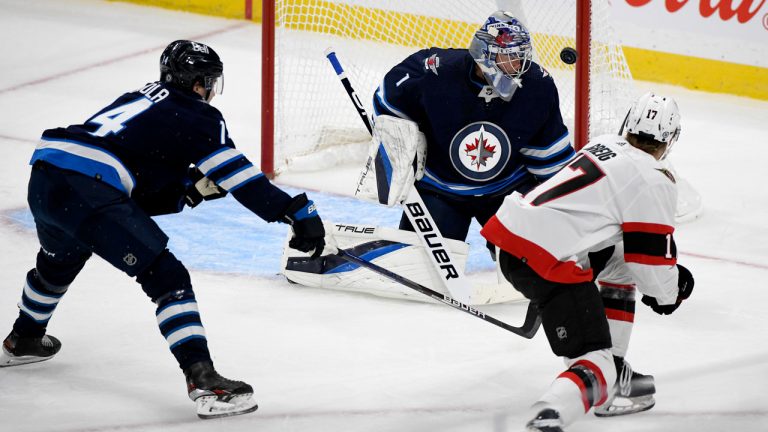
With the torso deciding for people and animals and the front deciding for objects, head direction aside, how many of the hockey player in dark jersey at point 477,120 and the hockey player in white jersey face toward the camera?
1

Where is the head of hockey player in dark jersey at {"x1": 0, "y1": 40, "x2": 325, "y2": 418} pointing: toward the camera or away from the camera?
away from the camera

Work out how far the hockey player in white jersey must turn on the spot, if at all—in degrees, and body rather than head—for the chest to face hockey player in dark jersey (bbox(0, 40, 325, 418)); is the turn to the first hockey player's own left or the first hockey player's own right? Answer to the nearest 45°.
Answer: approximately 135° to the first hockey player's own left

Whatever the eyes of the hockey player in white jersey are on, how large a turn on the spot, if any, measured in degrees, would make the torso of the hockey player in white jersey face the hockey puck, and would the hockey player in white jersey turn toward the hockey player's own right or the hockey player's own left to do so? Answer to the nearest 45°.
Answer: approximately 45° to the hockey player's own left

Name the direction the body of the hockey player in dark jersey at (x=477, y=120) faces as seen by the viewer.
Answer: toward the camera

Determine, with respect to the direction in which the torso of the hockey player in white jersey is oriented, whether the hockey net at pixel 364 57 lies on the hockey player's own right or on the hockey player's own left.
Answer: on the hockey player's own left

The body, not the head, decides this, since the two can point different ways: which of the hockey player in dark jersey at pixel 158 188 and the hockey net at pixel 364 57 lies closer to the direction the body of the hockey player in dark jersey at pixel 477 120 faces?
the hockey player in dark jersey

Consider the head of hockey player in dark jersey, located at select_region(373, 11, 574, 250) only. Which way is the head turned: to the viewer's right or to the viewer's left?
to the viewer's right

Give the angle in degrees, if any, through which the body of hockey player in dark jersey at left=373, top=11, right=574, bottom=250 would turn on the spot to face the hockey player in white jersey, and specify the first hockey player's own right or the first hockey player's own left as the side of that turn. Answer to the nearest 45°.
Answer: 0° — they already face them

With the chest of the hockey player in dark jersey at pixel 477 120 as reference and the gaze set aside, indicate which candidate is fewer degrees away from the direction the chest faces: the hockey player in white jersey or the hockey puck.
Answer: the hockey player in white jersey
